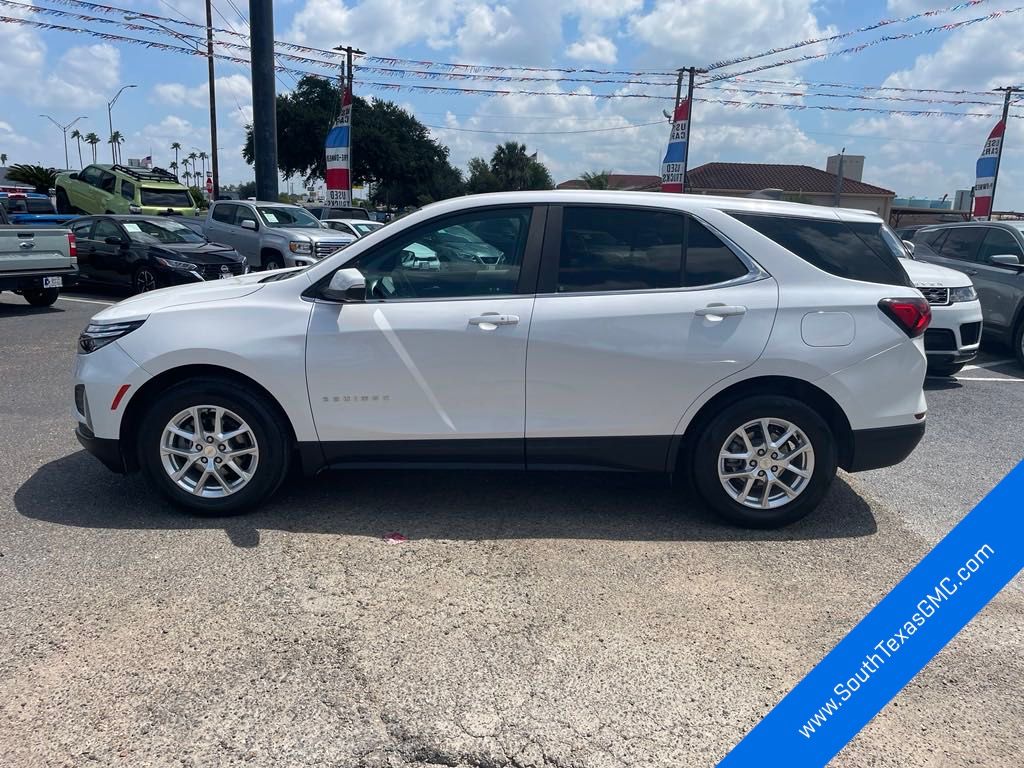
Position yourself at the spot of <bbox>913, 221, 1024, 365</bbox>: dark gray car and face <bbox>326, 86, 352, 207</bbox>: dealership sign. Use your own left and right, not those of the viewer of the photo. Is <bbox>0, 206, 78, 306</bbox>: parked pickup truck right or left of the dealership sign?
left

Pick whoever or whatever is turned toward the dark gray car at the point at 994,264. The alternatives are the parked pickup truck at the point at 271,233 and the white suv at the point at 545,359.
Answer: the parked pickup truck

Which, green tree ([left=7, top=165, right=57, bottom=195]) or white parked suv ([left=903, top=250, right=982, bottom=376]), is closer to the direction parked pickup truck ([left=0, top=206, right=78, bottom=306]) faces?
the green tree

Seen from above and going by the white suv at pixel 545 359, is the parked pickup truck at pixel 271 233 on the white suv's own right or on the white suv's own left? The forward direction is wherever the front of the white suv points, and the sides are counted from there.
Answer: on the white suv's own right

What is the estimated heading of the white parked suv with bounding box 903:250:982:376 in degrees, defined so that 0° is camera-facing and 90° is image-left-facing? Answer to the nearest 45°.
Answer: approximately 315°

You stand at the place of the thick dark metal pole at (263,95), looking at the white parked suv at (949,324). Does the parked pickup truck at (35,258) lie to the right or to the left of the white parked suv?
right

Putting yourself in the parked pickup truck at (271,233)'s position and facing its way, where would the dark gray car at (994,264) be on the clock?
The dark gray car is roughly at 12 o'clock from the parked pickup truck.

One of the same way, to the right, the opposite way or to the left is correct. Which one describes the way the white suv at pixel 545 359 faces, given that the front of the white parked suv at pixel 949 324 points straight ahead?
to the right

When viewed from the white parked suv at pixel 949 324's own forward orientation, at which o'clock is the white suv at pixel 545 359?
The white suv is roughly at 2 o'clock from the white parked suv.

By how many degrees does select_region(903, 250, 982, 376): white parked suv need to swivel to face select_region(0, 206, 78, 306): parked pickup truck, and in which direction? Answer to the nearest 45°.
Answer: approximately 135° to its right

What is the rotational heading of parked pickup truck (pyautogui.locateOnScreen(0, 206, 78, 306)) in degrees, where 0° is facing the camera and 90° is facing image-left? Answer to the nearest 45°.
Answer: approximately 135°

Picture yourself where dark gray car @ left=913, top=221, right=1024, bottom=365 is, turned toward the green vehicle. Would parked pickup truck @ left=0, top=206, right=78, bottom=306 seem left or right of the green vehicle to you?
left

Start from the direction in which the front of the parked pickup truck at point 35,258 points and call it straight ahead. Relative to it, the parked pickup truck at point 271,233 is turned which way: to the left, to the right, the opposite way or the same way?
the opposite way
